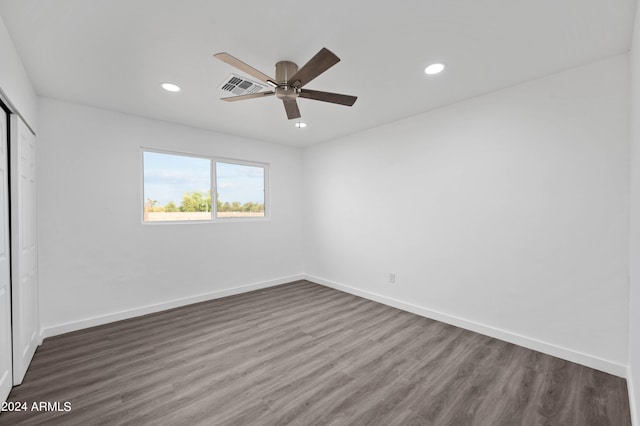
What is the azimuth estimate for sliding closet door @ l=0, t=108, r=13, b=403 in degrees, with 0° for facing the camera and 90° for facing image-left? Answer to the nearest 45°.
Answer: approximately 270°

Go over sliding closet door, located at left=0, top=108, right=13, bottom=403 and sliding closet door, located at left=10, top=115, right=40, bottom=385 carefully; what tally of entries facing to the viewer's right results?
2

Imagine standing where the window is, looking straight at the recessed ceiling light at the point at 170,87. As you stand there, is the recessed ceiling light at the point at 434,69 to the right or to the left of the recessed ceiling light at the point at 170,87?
left

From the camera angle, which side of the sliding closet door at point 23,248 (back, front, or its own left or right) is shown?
right
